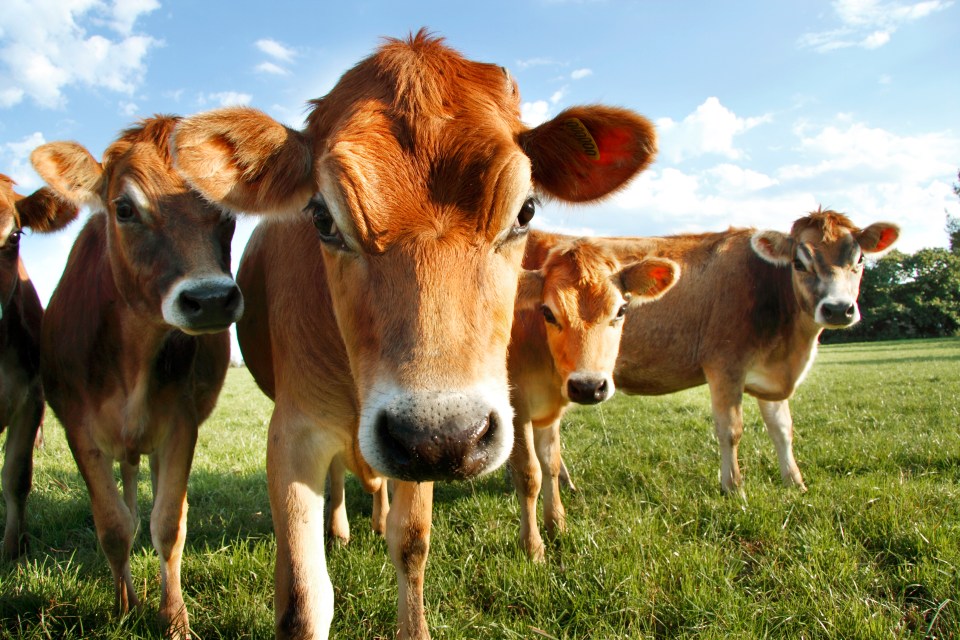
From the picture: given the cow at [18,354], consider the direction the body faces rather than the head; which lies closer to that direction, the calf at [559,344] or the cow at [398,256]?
the cow

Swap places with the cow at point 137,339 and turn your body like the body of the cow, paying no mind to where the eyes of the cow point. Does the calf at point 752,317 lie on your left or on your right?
on your left

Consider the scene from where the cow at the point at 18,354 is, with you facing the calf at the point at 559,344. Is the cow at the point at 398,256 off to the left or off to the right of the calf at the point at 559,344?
right

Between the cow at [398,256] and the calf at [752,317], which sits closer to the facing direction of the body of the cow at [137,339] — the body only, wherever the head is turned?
the cow

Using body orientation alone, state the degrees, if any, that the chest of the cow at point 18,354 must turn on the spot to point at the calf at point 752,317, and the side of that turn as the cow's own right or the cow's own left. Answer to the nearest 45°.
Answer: approximately 90° to the cow's own left

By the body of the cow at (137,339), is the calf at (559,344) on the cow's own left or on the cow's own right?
on the cow's own left

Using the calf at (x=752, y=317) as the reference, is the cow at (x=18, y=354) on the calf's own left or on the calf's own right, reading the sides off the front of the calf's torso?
on the calf's own right

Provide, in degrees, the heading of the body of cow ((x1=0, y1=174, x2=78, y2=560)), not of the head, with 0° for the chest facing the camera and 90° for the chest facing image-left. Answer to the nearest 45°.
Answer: approximately 0°

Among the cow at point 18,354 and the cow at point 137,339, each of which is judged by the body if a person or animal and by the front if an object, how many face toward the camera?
2

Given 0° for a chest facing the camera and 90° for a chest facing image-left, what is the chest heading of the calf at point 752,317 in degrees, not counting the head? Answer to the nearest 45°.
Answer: approximately 315°

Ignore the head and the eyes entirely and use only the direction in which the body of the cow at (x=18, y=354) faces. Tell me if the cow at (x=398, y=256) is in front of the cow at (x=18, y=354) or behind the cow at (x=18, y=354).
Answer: in front
